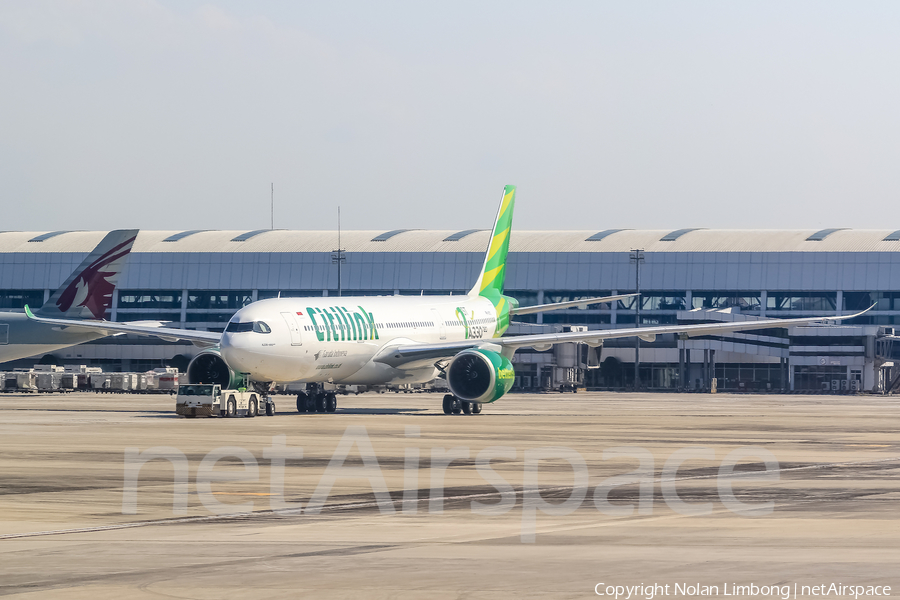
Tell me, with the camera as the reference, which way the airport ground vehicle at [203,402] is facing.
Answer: facing the viewer and to the left of the viewer
